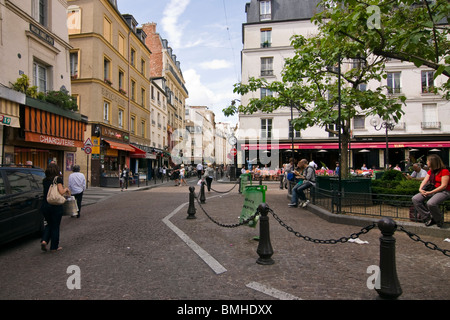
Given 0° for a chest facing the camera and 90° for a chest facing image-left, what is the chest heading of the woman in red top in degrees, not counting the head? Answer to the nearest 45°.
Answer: approximately 45°

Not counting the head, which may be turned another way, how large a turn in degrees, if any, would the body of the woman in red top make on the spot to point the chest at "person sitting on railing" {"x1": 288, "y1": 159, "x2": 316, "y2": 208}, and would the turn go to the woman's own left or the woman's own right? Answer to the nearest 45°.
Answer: approximately 90° to the woman's own right

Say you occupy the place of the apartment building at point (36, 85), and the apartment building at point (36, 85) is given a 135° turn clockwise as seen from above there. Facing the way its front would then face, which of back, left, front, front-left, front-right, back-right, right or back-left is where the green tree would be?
back-left

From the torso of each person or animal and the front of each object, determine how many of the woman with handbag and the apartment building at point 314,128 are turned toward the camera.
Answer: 1

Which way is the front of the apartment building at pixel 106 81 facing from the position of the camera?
facing the viewer and to the right of the viewer

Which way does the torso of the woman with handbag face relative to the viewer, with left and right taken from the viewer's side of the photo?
facing away from the viewer and to the right of the viewer

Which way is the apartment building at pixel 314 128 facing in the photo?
toward the camera

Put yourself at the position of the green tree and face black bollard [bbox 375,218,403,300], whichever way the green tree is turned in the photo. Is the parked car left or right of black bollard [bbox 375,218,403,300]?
right

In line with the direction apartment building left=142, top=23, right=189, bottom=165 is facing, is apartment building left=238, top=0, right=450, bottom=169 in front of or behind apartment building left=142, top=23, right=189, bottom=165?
in front

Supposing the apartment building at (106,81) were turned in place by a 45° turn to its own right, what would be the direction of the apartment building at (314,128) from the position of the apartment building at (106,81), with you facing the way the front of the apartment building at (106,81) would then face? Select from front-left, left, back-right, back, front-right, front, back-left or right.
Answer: left

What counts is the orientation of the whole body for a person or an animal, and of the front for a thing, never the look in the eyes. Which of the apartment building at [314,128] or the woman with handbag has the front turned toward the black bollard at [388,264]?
the apartment building

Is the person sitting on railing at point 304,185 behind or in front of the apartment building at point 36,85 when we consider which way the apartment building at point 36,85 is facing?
in front

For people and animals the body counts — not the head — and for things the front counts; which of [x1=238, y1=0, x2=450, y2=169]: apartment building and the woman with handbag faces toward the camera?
the apartment building

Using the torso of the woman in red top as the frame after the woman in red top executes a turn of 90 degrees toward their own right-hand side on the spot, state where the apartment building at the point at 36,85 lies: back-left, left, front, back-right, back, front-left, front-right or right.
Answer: front-left

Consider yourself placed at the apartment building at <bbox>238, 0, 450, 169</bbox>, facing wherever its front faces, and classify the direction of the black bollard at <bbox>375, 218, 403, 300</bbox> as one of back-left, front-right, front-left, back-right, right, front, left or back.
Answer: front

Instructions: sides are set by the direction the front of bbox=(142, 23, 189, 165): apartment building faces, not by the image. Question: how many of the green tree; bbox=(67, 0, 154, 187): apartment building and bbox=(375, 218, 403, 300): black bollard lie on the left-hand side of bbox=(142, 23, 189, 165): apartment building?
0

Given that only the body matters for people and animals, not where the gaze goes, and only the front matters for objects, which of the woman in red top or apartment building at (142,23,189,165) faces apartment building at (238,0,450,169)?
apartment building at (142,23,189,165)
